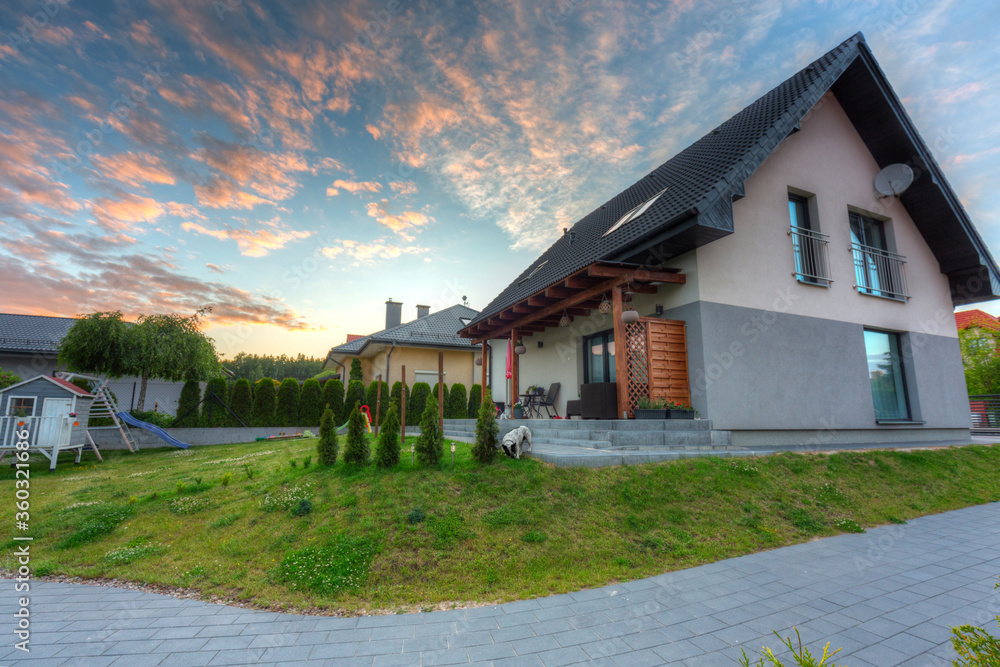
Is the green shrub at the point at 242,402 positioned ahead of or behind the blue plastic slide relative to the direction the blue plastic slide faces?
ahead

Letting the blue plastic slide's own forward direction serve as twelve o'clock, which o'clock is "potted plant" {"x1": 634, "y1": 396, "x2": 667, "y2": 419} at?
The potted plant is roughly at 2 o'clock from the blue plastic slide.

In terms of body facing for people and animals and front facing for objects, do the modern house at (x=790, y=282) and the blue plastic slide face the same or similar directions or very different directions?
very different directions

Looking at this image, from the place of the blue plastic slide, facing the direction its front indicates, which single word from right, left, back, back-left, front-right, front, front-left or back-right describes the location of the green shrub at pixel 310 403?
front

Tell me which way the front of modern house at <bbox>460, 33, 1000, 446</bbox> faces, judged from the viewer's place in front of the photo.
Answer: facing the viewer and to the left of the viewer

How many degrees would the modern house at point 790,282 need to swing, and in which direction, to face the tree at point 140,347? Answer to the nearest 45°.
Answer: approximately 45° to its right

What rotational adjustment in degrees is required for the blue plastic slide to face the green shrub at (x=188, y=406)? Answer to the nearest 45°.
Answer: approximately 45° to its left

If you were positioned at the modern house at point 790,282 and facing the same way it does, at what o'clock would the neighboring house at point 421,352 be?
The neighboring house is roughly at 2 o'clock from the modern house.

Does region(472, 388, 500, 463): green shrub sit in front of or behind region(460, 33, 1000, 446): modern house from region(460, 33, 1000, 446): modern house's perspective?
in front

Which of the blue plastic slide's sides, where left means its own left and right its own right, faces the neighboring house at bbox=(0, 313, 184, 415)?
left

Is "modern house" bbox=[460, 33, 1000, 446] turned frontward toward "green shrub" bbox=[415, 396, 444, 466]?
yes

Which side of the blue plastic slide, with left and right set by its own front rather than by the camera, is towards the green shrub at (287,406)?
front

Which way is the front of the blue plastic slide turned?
to the viewer's right

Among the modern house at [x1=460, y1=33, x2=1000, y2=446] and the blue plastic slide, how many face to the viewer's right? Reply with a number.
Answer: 1
